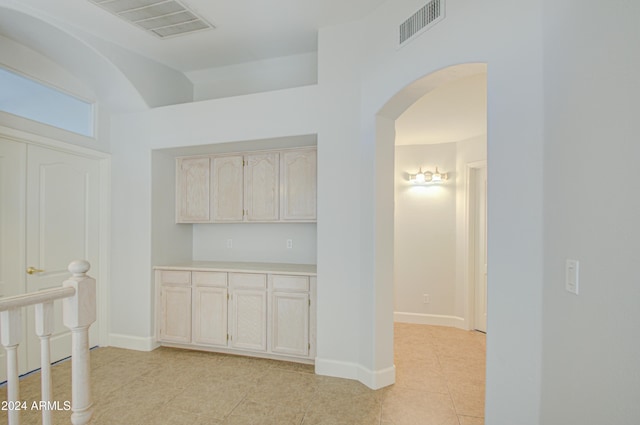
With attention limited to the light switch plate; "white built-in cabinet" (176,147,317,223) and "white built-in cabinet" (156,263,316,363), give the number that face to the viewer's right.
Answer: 0

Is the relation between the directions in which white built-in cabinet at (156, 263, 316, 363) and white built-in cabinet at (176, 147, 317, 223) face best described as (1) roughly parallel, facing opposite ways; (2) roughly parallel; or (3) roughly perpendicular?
roughly parallel

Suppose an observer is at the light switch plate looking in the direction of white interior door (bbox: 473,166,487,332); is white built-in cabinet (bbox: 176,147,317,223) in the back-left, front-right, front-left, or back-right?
front-left

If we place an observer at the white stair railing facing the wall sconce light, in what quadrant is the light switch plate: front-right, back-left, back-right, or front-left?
front-right

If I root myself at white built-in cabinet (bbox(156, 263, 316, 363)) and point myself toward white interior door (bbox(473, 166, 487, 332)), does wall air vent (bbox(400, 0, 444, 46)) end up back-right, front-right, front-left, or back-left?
front-right

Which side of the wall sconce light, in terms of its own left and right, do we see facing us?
front

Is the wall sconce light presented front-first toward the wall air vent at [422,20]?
yes

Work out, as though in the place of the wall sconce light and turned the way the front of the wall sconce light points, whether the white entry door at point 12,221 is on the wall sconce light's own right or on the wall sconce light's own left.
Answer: on the wall sconce light's own right

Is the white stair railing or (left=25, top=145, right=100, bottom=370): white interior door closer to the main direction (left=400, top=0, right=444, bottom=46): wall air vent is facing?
the white stair railing

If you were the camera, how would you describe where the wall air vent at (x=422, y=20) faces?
facing the viewer and to the left of the viewer
